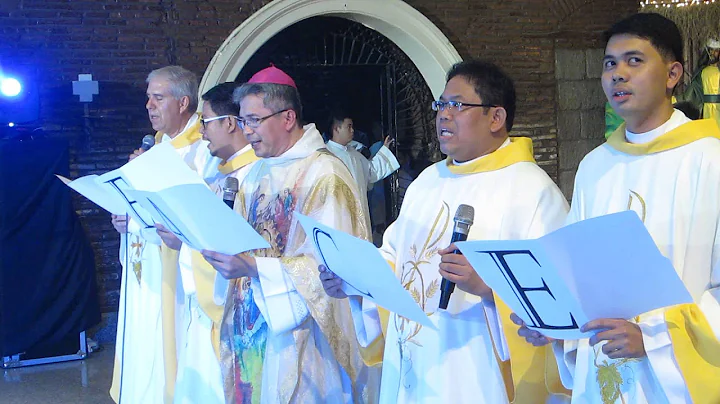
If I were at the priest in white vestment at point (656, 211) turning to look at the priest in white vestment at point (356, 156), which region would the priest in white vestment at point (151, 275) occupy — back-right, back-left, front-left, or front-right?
front-left

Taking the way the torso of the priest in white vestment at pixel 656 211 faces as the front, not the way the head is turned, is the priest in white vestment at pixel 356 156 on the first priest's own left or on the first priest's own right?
on the first priest's own right

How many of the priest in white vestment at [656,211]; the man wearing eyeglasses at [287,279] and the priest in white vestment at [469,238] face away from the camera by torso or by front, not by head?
0

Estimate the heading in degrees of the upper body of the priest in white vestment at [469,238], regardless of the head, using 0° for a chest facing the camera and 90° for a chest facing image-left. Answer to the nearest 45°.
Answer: approximately 45°

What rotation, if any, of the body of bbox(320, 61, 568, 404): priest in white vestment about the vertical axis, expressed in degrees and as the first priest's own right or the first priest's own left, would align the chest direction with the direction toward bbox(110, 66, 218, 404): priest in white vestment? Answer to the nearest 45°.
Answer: approximately 90° to the first priest's own right

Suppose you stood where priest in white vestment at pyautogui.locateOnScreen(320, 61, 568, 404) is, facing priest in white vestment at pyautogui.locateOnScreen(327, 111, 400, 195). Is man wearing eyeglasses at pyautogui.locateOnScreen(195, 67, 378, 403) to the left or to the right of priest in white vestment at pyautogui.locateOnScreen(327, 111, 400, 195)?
left

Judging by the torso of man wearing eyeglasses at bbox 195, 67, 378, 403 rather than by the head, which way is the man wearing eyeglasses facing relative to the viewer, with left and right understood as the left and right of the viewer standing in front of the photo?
facing the viewer and to the left of the viewer

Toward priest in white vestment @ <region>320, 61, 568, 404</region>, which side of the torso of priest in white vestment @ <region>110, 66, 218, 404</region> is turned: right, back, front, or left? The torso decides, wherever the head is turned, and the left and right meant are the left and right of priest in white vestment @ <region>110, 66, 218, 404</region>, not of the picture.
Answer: left
